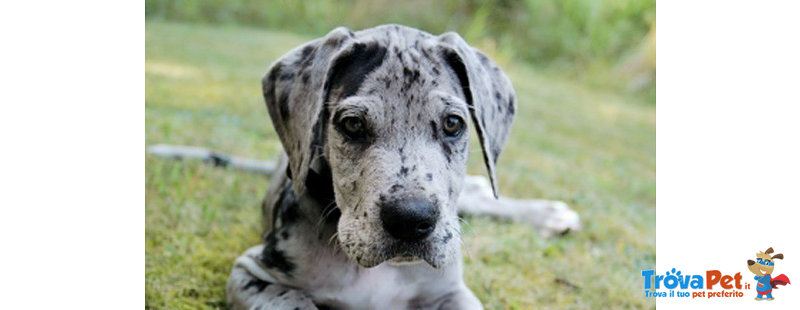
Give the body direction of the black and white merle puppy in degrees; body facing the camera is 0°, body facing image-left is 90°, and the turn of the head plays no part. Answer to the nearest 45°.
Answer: approximately 0°
